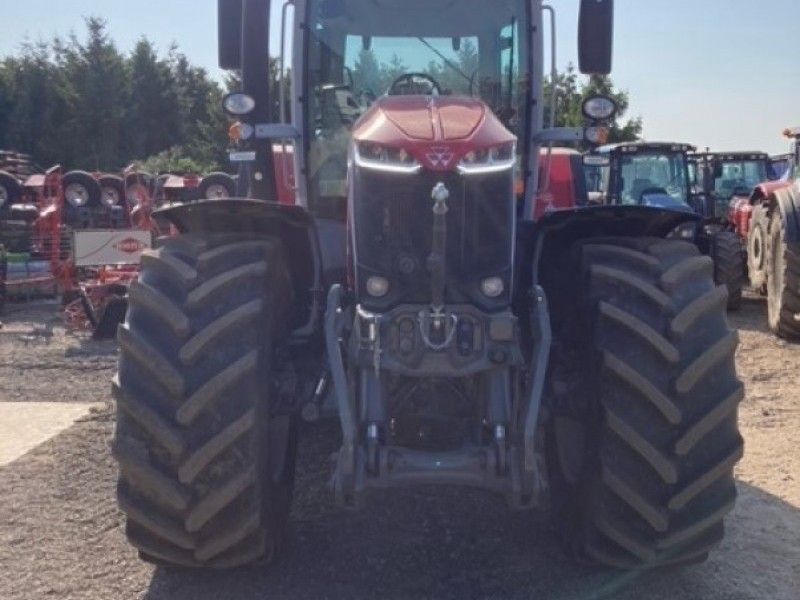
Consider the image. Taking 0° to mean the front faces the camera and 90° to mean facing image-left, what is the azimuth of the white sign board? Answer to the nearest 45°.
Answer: approximately 0°

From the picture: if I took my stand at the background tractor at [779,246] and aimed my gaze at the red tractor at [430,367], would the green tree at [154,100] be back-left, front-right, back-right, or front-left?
back-right

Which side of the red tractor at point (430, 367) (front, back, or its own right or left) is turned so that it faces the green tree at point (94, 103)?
back

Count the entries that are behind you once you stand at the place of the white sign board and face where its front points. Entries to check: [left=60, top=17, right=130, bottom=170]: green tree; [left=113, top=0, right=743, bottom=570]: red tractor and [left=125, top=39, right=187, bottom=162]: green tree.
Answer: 2

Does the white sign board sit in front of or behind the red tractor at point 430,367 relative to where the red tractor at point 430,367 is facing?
behind
